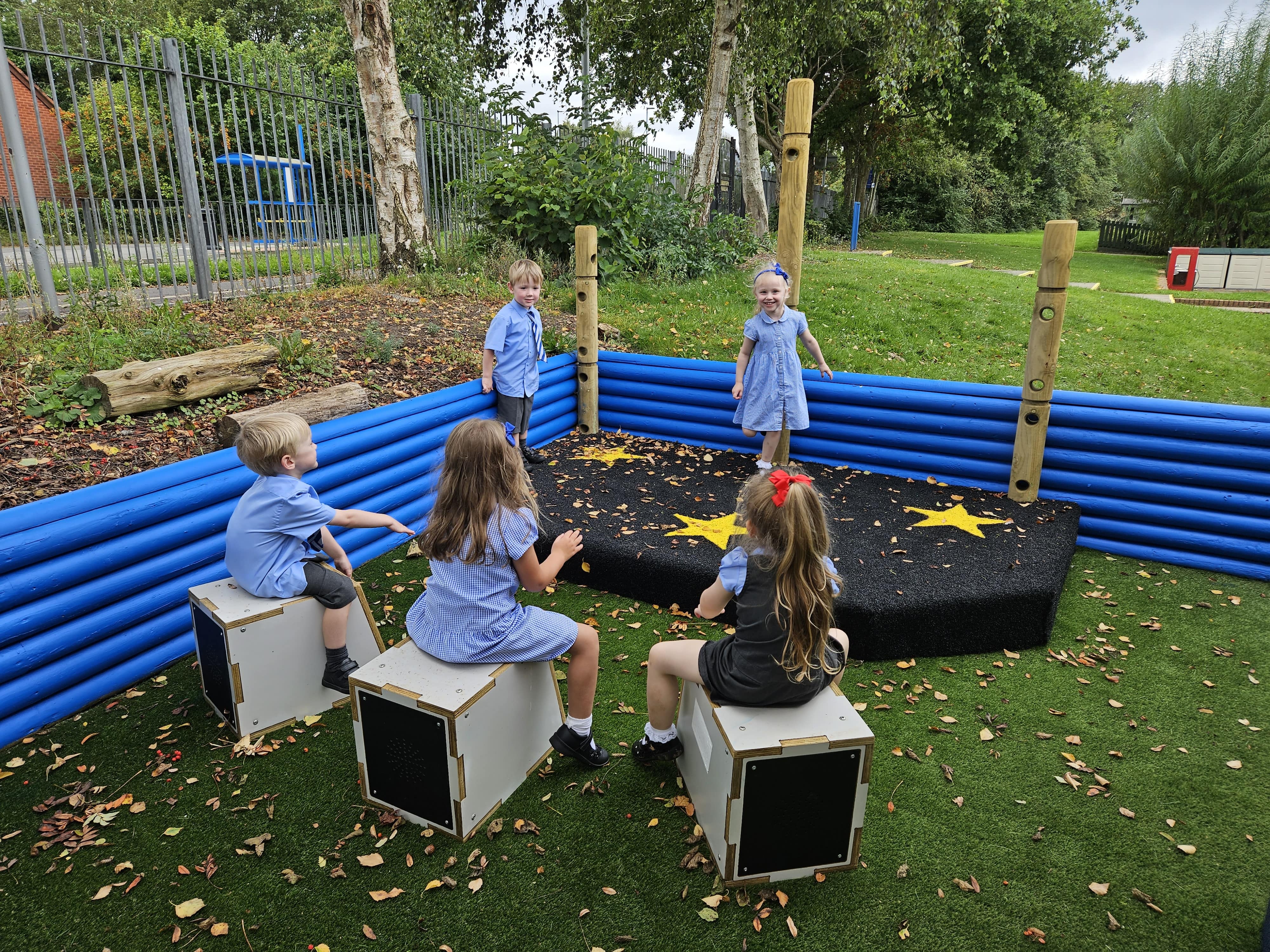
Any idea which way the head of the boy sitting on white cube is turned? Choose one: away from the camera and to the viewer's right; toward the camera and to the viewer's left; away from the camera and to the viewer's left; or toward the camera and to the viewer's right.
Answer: away from the camera and to the viewer's right

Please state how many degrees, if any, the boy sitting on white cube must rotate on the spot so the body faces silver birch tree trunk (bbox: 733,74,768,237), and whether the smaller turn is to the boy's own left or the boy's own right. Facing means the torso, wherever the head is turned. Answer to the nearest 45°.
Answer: approximately 45° to the boy's own left

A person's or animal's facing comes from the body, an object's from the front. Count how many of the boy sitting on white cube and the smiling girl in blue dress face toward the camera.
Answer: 1

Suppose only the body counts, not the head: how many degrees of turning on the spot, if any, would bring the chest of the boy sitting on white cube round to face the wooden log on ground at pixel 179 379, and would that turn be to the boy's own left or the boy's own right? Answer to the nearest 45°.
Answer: approximately 90° to the boy's own left

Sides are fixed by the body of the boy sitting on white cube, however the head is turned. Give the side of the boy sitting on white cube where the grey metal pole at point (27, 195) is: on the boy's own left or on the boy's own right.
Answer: on the boy's own left

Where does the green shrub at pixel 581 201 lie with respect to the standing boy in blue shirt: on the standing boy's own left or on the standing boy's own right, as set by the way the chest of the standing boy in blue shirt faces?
on the standing boy's own left

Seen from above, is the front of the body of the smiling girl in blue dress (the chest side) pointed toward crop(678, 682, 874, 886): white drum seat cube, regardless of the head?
yes

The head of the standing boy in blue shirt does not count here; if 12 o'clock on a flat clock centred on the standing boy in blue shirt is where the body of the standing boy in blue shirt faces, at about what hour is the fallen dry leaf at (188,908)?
The fallen dry leaf is roughly at 2 o'clock from the standing boy in blue shirt.

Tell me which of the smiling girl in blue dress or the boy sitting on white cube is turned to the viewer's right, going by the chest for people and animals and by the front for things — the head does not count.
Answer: the boy sitting on white cube

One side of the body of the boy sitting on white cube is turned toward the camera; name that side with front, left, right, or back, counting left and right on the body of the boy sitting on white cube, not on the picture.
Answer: right

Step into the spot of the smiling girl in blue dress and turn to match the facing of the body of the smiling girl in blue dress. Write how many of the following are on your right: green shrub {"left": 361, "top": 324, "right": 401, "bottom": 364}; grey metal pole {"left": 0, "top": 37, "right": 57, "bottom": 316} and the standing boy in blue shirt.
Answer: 3

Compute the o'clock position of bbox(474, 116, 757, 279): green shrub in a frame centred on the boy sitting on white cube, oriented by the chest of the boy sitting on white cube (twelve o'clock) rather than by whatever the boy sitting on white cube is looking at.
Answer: The green shrub is roughly at 10 o'clock from the boy sitting on white cube.

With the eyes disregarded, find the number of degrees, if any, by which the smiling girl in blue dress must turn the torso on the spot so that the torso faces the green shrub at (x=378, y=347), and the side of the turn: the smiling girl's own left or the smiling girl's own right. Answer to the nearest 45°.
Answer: approximately 90° to the smiling girl's own right

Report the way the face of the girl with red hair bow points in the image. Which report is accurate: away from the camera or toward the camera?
away from the camera

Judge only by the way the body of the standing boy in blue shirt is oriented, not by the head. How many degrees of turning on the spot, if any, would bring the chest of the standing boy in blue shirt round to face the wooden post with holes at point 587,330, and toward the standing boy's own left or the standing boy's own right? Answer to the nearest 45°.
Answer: approximately 90° to the standing boy's own left

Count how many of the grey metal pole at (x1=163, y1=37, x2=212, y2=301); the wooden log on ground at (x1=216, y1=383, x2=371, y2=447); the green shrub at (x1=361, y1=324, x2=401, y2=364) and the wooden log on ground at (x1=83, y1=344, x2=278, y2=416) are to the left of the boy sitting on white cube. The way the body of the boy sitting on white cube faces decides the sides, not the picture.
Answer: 4

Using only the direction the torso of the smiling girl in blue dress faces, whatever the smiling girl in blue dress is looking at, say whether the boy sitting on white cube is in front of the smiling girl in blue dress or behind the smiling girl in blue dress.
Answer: in front
